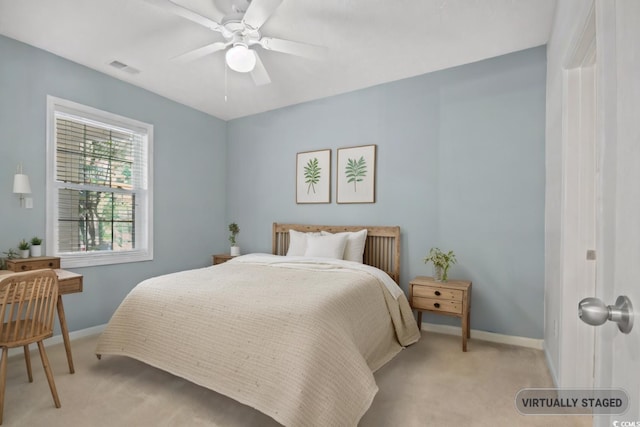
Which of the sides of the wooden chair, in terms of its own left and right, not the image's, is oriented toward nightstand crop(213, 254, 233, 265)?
right

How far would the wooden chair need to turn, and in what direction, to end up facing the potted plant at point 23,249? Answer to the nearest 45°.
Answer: approximately 45° to its right

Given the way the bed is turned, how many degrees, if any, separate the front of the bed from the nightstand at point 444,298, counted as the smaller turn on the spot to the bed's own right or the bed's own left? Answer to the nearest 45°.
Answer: approximately 135° to the bed's own left

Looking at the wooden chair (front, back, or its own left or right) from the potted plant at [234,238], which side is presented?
right

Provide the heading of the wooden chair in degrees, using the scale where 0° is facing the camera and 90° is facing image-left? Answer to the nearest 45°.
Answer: approximately 135°

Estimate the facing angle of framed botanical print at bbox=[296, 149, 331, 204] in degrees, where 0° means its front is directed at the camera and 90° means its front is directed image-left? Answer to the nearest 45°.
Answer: approximately 45°

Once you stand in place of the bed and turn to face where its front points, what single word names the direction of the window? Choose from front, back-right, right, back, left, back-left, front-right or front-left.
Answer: right

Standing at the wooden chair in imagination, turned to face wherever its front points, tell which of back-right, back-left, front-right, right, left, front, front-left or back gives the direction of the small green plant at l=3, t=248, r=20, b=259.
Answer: front-right

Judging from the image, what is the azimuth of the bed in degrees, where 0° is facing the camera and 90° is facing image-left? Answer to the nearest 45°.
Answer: approximately 45°

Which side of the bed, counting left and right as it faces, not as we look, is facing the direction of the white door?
left
